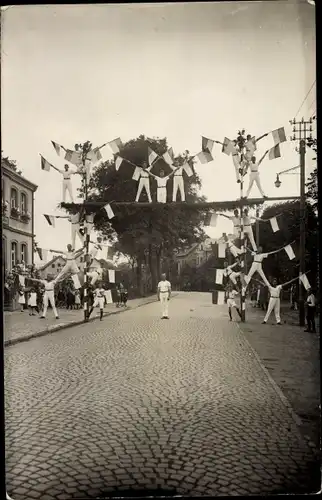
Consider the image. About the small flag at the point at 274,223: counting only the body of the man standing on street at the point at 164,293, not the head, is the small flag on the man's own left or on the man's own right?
on the man's own left

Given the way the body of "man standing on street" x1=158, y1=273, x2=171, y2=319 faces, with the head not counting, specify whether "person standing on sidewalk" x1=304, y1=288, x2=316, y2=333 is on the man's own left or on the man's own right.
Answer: on the man's own left

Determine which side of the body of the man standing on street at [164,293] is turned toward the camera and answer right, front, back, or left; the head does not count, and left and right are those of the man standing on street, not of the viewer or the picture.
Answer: front
